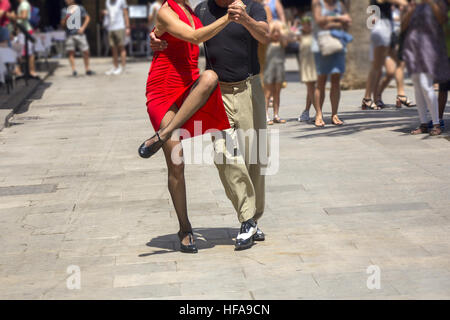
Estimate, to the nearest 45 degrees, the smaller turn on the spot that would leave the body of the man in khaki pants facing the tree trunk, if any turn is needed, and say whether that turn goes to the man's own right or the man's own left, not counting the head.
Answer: approximately 135° to the man's own right

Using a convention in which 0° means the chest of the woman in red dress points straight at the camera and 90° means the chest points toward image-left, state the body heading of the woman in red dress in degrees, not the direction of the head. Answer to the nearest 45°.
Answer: approximately 315°

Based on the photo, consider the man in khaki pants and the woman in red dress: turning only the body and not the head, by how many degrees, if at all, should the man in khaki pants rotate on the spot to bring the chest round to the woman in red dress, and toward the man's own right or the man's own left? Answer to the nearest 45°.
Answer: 0° — they already face them

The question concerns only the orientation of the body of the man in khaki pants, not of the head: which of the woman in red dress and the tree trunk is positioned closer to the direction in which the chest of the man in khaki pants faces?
the woman in red dress

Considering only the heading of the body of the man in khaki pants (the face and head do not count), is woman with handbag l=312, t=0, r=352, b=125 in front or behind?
behind

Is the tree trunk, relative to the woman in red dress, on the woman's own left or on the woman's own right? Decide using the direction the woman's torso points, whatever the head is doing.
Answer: on the woman's own left

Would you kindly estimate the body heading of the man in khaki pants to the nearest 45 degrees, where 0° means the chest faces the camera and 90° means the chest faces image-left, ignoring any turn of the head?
approximately 45°
